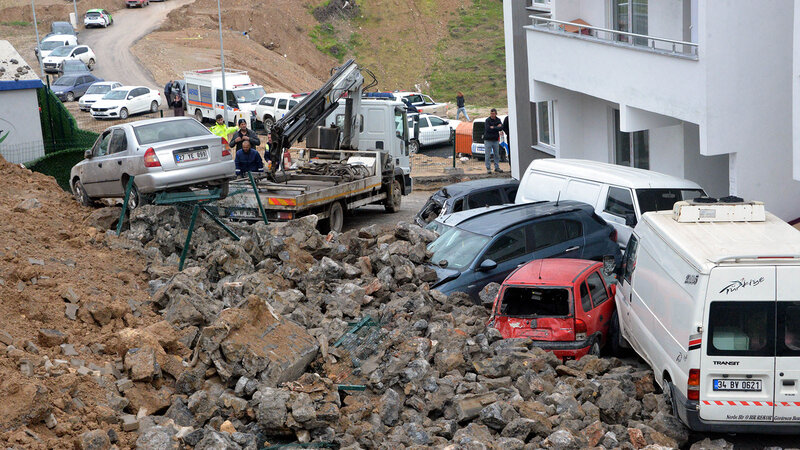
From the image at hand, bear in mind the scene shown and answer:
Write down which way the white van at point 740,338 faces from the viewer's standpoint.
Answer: facing away from the viewer and to the left of the viewer

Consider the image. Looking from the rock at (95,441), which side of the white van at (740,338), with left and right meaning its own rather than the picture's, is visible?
left

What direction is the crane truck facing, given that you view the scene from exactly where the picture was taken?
facing away from the viewer and to the right of the viewer

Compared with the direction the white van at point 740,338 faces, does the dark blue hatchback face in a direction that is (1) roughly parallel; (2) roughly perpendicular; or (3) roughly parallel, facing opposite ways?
roughly perpendicular

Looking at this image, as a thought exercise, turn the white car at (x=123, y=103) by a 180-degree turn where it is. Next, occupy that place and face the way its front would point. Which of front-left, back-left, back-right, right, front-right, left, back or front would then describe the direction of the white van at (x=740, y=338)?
back-right

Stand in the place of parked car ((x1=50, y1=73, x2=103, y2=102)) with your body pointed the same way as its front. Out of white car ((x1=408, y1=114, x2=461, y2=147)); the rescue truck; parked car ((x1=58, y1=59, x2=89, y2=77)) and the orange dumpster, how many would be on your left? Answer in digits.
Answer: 3

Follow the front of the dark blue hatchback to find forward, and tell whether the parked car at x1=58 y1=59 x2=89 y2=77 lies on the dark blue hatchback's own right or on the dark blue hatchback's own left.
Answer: on the dark blue hatchback's own right

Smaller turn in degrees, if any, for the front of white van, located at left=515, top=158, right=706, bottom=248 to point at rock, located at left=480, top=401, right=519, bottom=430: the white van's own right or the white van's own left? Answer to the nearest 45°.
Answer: approximately 45° to the white van's own right

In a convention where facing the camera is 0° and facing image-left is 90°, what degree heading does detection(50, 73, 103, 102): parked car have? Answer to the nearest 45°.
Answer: approximately 45°

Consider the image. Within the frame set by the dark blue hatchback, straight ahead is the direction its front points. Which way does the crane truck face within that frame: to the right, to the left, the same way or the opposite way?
the opposite way

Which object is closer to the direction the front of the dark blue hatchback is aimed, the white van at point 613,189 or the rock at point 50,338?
the rock

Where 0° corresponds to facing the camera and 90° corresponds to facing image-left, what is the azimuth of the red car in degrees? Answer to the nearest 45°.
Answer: approximately 225°
